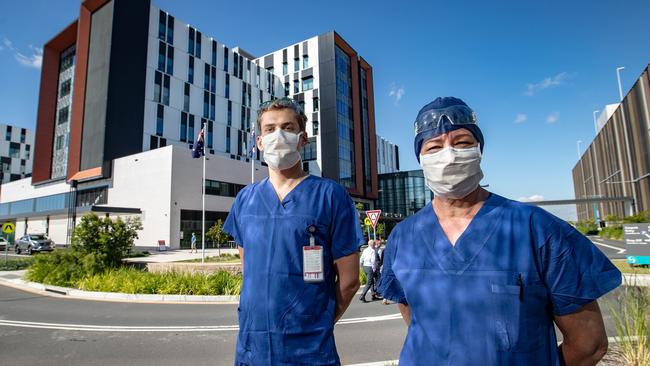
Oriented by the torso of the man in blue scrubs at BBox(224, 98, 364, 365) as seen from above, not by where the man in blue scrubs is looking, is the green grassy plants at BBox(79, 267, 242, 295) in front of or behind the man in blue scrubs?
behind

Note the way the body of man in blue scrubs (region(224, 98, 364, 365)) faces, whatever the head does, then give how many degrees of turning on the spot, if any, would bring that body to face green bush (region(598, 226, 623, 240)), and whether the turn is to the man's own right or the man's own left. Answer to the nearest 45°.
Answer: approximately 135° to the man's own left

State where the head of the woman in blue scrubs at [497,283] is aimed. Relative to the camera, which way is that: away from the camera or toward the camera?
toward the camera

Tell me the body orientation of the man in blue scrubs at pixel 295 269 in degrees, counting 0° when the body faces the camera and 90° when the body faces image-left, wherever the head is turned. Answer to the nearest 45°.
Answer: approximately 0°

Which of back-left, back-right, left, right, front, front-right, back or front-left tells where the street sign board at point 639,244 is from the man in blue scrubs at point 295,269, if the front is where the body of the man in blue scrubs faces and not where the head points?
back-left

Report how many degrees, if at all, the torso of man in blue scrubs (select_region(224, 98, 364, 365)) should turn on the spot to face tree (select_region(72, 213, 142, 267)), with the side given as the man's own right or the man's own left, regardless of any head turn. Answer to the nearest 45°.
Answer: approximately 135° to the man's own right

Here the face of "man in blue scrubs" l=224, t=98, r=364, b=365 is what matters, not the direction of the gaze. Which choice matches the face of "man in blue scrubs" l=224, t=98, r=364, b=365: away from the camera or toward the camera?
toward the camera

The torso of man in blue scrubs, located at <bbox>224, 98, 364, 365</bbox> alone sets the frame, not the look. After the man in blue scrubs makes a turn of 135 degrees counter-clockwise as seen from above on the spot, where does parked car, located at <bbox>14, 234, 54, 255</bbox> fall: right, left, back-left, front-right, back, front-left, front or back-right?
left

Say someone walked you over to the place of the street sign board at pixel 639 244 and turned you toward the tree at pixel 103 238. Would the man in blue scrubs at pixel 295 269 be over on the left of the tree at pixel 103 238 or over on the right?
left

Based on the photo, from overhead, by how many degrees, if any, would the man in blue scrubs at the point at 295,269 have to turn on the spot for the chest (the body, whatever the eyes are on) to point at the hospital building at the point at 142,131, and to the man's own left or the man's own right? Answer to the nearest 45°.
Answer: approximately 135° to the man's own right

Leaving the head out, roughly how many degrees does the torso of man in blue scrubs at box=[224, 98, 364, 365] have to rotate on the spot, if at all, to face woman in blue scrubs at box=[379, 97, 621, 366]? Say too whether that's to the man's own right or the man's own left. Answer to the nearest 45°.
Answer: approximately 45° to the man's own left
